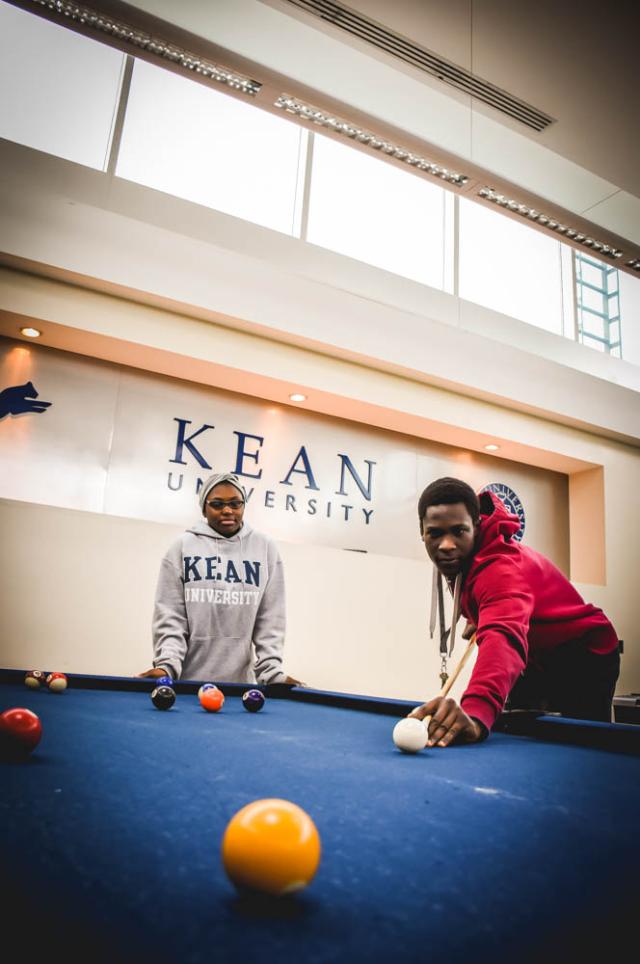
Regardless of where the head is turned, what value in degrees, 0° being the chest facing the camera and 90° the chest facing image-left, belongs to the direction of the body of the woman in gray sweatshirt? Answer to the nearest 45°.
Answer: approximately 0°

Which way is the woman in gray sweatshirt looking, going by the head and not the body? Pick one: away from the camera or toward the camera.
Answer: toward the camera

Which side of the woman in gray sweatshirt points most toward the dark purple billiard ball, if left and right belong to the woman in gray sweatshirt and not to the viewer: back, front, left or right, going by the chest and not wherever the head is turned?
front

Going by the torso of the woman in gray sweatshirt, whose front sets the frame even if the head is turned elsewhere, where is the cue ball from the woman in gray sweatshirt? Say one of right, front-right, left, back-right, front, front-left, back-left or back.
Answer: front

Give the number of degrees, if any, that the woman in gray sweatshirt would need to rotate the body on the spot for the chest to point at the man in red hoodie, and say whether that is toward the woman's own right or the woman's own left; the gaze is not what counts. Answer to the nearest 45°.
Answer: approximately 45° to the woman's own left

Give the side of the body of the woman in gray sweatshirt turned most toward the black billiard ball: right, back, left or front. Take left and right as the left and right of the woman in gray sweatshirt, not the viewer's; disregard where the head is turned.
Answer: front

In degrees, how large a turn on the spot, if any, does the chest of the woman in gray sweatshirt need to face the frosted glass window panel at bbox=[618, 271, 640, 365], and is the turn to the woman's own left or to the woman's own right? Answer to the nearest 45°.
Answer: approximately 135° to the woman's own left

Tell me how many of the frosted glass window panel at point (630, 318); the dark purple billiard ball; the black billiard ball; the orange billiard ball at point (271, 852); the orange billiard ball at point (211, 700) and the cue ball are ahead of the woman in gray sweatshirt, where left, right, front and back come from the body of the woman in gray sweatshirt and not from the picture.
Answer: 5

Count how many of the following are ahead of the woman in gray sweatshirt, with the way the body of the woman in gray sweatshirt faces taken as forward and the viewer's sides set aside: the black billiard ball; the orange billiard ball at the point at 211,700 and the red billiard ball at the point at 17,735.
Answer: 3

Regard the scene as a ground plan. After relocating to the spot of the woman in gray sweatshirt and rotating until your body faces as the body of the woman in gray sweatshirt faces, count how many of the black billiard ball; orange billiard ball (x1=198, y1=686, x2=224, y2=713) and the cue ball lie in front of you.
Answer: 3

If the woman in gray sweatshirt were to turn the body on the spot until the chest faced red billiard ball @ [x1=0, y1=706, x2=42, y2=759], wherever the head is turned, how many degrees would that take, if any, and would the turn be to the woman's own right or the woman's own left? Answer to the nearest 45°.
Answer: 0° — they already face it
